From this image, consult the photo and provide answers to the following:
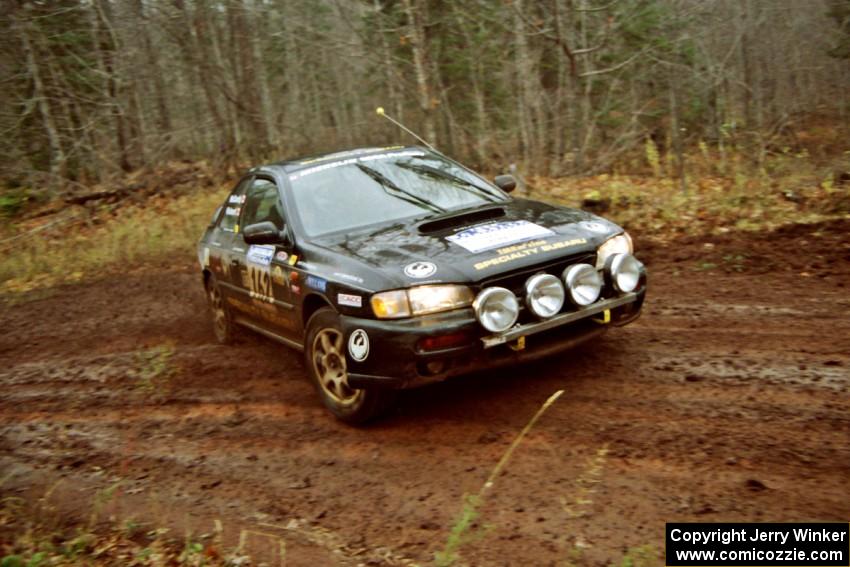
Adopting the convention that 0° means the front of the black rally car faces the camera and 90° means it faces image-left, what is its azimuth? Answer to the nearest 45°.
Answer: approximately 315°

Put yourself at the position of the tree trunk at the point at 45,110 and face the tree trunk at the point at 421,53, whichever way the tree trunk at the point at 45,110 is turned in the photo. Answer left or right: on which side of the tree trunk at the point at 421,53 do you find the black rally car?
right

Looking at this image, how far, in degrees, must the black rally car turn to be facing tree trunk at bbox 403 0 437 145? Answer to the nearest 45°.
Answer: approximately 135° to its left

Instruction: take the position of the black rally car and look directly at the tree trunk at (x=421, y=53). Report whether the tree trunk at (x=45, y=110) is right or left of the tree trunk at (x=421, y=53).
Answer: left

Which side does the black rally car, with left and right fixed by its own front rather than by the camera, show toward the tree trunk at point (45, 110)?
back
